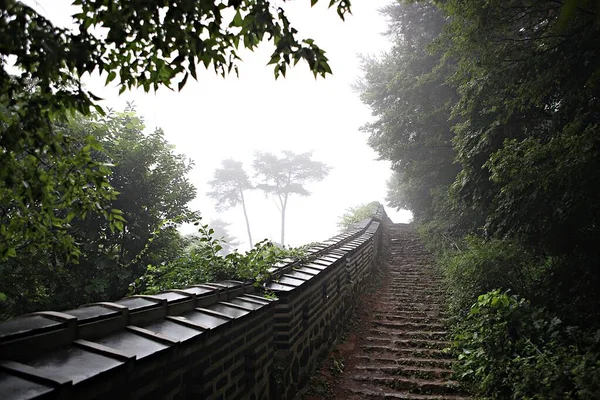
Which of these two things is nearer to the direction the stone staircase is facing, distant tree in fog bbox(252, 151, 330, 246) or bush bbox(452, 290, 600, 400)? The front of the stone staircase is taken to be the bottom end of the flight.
the bush

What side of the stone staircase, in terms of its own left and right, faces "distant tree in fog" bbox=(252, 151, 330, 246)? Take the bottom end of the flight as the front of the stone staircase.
back

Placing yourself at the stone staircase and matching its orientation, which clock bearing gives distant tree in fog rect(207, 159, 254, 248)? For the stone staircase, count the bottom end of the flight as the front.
The distant tree in fog is roughly at 5 o'clock from the stone staircase.

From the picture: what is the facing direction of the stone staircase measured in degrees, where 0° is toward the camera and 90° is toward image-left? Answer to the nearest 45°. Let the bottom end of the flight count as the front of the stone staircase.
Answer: approximately 0°

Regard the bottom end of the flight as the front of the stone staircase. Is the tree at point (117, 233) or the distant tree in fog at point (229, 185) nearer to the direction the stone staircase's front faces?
the tree

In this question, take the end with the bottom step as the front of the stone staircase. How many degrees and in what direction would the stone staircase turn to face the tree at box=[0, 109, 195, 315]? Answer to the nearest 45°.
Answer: approximately 90° to its right

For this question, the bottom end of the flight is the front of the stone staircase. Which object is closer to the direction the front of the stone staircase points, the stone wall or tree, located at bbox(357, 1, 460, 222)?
the stone wall
